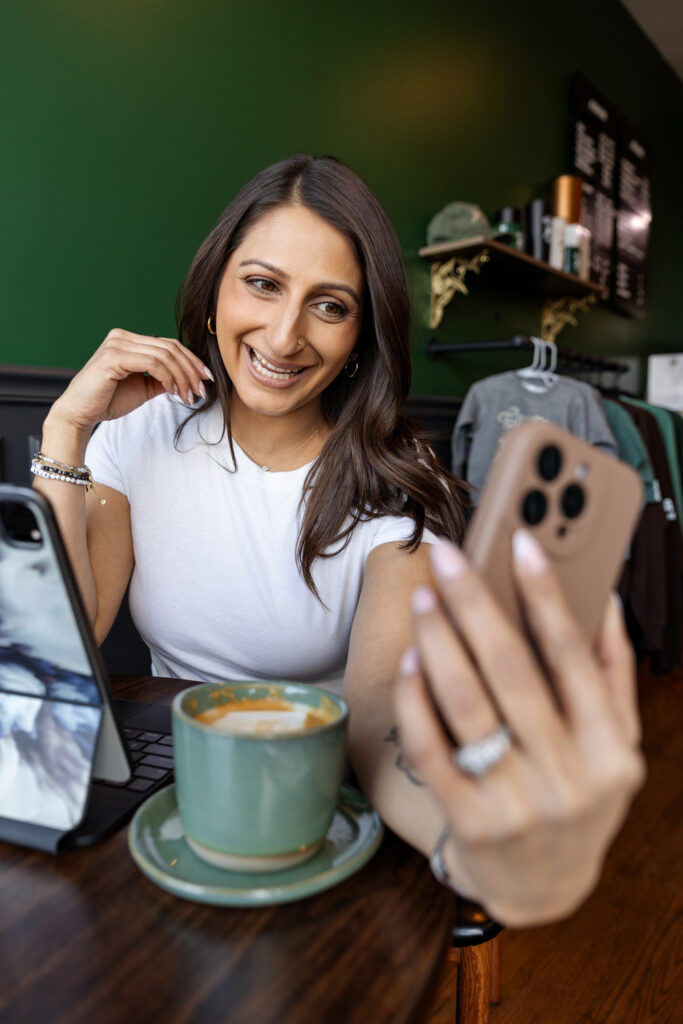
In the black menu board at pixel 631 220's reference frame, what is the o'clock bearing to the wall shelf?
The wall shelf is roughly at 2 o'clock from the black menu board.

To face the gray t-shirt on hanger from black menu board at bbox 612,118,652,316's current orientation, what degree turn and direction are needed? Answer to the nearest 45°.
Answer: approximately 45° to its right

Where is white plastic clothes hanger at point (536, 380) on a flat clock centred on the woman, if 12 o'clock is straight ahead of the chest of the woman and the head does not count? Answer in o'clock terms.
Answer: The white plastic clothes hanger is roughly at 7 o'clock from the woman.

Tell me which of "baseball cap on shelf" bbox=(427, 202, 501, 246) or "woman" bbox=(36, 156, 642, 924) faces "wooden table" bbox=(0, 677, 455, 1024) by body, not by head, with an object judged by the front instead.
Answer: the woman

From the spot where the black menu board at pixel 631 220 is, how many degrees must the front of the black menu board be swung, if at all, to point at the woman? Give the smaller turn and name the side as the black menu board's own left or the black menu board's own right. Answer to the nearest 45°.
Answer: approximately 45° to the black menu board's own right
